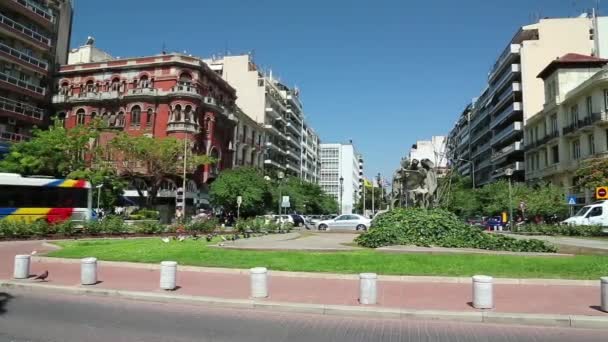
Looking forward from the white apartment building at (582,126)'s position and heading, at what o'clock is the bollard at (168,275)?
The bollard is roughly at 11 o'clock from the white apartment building.

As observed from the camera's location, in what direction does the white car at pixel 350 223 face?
facing to the left of the viewer

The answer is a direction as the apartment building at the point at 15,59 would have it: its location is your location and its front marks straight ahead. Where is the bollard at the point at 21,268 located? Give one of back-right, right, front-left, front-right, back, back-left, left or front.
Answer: front-right

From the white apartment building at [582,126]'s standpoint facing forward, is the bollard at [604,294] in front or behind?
in front

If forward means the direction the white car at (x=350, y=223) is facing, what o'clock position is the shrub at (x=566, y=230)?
The shrub is roughly at 7 o'clock from the white car.

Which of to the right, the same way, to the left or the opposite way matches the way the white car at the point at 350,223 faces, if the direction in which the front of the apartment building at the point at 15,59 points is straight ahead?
the opposite way

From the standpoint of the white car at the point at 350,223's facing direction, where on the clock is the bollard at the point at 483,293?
The bollard is roughly at 9 o'clock from the white car.

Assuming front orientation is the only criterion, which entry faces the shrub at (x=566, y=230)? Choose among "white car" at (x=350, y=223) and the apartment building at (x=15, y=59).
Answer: the apartment building

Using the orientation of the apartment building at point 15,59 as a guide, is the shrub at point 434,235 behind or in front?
in front

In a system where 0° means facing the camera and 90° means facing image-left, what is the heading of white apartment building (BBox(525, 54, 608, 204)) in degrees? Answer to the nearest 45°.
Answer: approximately 45°
